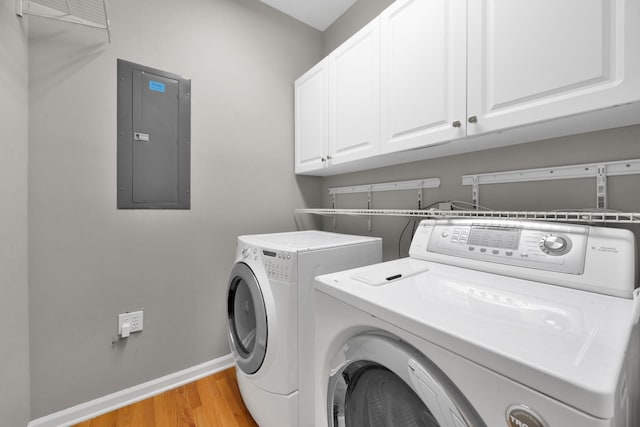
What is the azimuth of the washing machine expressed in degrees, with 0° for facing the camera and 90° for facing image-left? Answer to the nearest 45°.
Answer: approximately 45°

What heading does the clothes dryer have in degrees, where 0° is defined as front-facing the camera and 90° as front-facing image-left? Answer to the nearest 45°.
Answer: approximately 45°

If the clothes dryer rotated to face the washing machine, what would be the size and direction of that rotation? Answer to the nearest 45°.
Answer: approximately 90° to its left

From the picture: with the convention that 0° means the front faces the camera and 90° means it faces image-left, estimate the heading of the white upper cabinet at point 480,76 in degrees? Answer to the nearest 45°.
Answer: approximately 45°

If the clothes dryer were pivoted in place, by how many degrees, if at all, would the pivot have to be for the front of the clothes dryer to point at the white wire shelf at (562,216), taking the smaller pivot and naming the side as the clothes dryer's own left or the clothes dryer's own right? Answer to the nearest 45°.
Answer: approximately 135° to the clothes dryer's own left

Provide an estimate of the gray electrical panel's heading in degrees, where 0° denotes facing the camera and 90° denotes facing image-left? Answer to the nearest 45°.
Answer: approximately 315°

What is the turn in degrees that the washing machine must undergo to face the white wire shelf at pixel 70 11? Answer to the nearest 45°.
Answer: approximately 45° to its right
